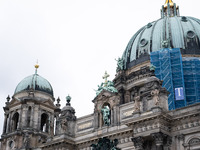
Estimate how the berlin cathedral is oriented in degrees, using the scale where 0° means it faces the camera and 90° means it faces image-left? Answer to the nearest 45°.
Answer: approximately 45°
